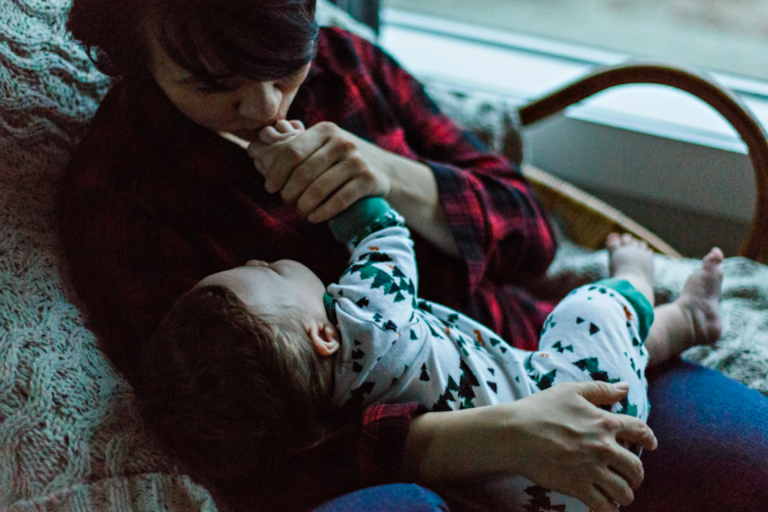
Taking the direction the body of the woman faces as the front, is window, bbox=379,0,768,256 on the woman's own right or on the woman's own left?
on the woman's own left

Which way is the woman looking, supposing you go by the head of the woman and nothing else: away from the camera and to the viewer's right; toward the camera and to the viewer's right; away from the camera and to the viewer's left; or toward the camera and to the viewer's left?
toward the camera and to the viewer's right

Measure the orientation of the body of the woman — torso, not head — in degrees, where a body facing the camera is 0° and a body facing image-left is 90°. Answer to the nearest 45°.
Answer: approximately 315°

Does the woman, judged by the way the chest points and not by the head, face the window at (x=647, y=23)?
no
